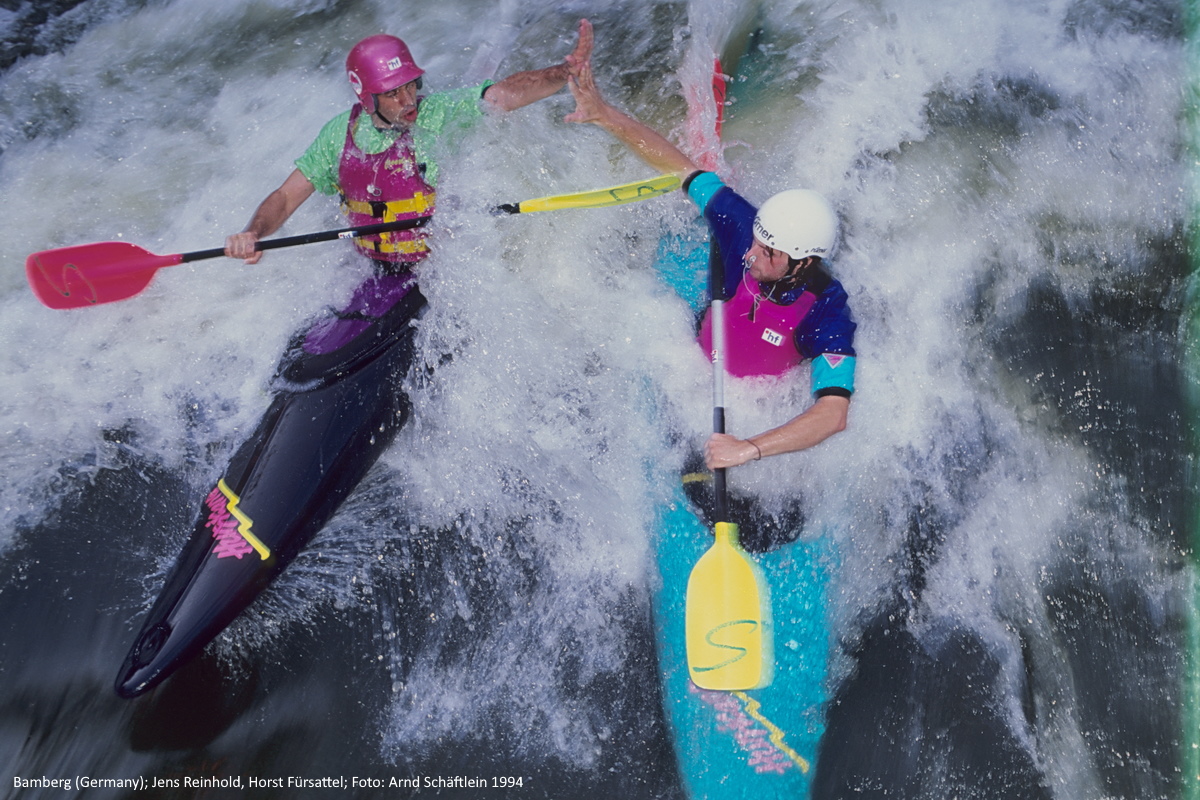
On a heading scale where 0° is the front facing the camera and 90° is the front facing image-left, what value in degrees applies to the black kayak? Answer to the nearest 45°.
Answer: approximately 45°

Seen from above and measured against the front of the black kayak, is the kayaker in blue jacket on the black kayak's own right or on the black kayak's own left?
on the black kayak's own left
